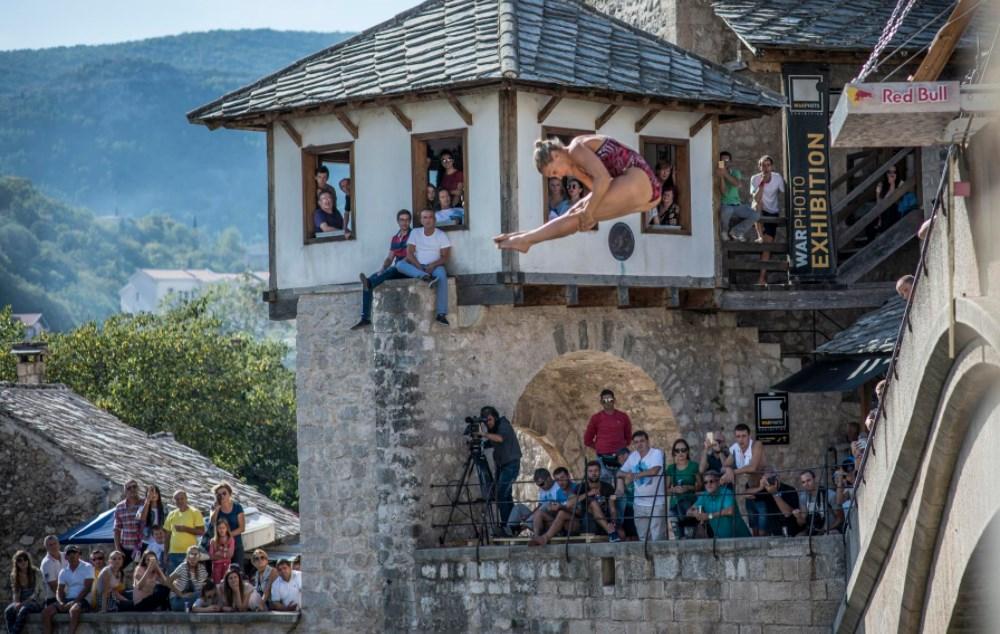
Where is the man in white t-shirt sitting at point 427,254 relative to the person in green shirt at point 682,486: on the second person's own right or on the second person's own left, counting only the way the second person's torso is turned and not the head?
on the second person's own right

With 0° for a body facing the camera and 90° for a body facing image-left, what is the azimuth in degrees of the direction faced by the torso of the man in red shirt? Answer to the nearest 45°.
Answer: approximately 0°

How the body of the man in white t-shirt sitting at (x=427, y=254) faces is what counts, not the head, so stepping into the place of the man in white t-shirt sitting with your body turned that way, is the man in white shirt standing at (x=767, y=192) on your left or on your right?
on your left
